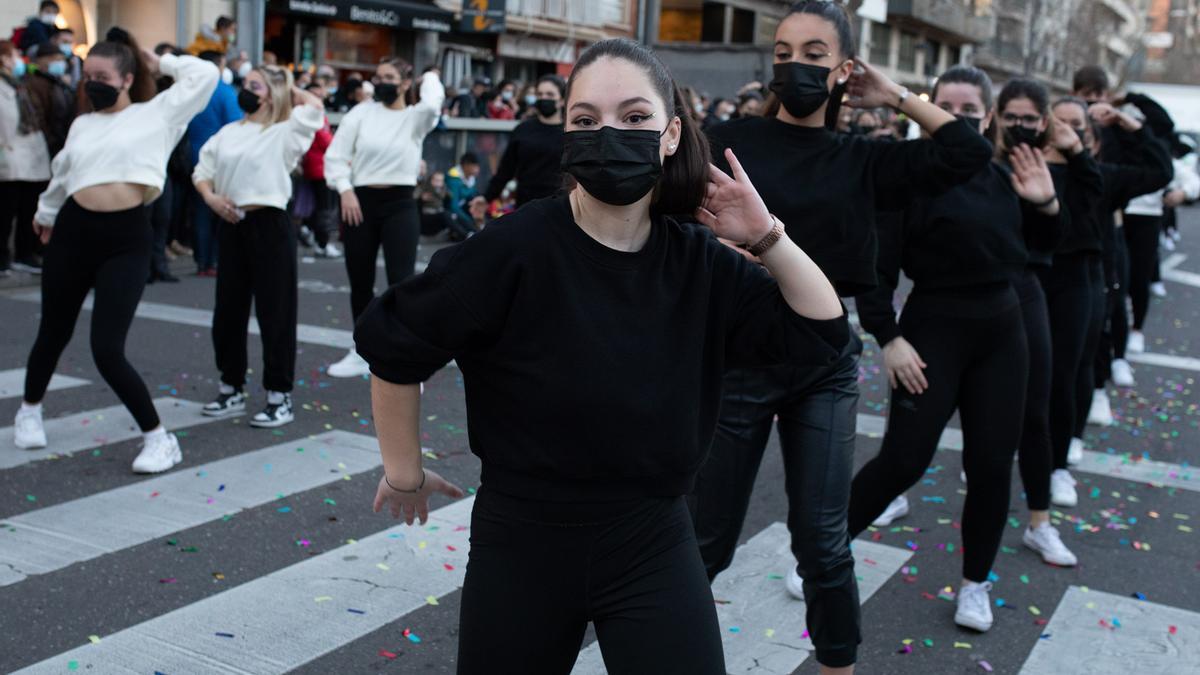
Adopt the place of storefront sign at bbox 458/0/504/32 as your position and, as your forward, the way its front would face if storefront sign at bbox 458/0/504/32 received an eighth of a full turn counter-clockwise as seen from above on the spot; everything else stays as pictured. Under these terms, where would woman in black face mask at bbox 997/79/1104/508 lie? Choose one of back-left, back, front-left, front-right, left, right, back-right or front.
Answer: front-right

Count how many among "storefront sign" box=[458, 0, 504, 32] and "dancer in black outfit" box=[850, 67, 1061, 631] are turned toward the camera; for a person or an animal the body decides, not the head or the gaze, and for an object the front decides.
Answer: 2

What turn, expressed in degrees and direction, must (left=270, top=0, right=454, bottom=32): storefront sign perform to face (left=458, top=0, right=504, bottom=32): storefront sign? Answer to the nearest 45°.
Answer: approximately 90° to its left

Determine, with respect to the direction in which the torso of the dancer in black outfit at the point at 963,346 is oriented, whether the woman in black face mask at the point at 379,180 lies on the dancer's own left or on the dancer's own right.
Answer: on the dancer's own right

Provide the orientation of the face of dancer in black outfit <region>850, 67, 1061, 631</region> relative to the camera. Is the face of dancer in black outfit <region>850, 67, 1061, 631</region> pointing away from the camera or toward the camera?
toward the camera

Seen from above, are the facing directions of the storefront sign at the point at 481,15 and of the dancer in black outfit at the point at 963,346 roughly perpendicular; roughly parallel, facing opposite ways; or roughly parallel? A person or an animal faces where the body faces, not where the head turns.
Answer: roughly parallel

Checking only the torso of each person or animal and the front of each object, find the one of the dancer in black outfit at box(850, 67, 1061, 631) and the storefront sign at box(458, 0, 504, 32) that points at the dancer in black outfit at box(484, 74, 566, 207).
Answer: the storefront sign

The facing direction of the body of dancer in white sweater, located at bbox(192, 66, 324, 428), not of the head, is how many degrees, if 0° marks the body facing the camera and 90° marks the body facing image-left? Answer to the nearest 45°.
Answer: approximately 45°

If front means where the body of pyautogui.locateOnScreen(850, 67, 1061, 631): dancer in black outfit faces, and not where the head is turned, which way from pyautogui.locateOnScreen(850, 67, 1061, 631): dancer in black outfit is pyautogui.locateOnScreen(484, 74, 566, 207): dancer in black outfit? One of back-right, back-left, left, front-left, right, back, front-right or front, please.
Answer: back-right

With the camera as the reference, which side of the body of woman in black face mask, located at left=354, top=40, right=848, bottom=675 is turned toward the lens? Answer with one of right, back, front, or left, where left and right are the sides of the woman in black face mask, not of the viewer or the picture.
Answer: front

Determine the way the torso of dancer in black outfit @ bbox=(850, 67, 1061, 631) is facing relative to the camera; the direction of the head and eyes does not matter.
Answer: toward the camera

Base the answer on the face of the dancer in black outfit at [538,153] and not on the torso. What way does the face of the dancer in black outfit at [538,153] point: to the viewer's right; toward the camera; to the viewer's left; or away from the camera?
toward the camera

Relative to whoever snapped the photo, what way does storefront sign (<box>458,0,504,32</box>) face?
facing the viewer

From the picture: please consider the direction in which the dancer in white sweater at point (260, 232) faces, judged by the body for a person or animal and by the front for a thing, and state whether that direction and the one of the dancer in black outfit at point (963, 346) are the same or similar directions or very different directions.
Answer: same or similar directions

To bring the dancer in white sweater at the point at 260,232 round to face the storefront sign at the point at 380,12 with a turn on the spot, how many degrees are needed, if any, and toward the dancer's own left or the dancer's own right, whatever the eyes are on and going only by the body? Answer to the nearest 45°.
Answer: approximately 135° to the dancer's own right

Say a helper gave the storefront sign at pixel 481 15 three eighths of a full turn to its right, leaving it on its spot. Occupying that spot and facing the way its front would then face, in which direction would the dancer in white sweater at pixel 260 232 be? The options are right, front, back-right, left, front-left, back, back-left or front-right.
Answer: back-left
